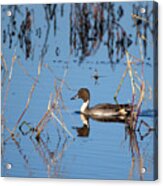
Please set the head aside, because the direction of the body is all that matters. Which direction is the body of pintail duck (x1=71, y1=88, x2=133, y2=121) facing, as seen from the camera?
to the viewer's left
